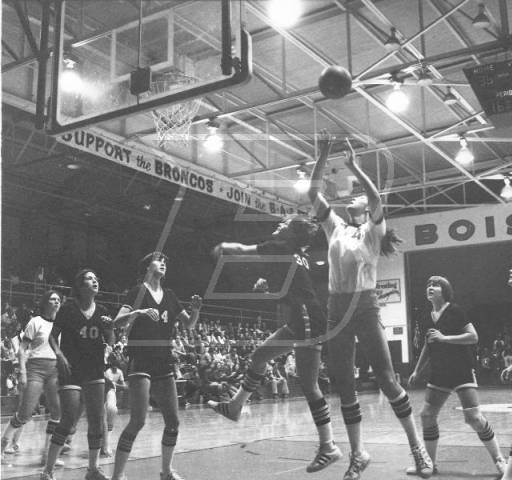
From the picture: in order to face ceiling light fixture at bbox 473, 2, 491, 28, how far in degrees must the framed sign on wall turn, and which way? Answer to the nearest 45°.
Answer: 0° — it already faces it

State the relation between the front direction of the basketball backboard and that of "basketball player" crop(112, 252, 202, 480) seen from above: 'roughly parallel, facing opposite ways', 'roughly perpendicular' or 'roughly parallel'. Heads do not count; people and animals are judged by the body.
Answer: roughly perpendicular

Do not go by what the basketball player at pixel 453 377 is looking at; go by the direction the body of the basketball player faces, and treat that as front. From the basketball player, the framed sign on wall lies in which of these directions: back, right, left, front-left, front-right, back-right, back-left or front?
back-right

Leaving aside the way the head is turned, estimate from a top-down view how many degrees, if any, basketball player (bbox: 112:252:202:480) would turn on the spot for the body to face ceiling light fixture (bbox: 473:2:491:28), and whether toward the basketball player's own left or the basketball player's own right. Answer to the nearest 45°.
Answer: approximately 90° to the basketball player's own left

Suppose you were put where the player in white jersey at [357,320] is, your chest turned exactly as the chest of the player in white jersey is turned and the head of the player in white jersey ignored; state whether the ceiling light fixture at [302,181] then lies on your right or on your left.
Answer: on your right

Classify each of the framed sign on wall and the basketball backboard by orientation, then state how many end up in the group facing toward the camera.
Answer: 1

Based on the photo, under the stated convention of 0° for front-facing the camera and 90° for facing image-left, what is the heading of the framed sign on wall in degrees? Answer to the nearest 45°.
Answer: approximately 0°

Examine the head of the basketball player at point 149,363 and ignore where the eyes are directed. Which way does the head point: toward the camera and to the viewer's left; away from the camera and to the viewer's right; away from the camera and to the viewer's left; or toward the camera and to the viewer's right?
toward the camera and to the viewer's right

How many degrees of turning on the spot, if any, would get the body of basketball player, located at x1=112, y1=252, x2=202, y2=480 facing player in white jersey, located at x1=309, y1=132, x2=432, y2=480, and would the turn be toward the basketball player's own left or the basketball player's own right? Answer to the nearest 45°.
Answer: approximately 45° to the basketball player's own left
